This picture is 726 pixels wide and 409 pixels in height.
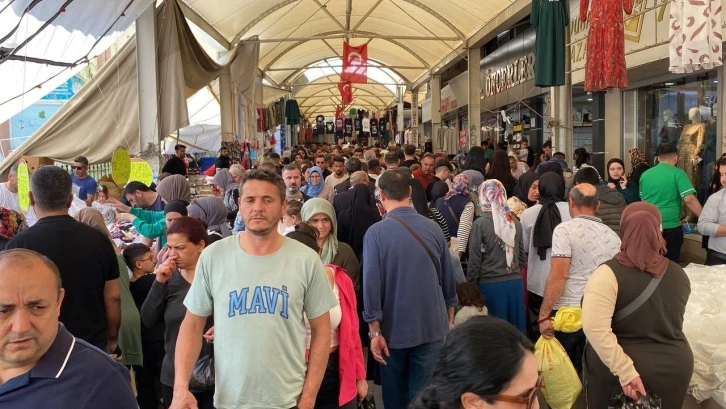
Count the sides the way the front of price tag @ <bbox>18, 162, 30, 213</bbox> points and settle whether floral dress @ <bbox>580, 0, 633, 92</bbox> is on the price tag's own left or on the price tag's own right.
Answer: on the price tag's own left

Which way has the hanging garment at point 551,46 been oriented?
toward the camera

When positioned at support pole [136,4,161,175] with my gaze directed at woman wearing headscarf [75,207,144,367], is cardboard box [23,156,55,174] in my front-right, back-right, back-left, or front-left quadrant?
front-right

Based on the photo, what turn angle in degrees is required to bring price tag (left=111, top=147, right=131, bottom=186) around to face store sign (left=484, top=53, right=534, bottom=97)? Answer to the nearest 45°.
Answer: approximately 135° to its left

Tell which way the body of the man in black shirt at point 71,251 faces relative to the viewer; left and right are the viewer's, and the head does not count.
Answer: facing away from the viewer

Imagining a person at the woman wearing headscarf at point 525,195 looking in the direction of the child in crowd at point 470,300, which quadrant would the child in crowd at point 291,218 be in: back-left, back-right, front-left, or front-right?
front-right

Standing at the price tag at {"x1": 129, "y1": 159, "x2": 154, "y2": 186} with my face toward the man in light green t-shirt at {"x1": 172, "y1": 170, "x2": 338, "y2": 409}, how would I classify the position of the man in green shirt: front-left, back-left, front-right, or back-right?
front-left

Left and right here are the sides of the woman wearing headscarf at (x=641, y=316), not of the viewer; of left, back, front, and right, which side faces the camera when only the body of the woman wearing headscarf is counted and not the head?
back

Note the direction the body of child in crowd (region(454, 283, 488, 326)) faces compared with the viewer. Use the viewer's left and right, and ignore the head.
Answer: facing away from the viewer

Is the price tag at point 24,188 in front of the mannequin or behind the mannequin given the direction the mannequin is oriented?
in front

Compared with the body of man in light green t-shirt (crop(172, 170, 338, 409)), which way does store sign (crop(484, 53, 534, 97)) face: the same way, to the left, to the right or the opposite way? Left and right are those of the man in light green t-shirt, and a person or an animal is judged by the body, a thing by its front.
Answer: to the right

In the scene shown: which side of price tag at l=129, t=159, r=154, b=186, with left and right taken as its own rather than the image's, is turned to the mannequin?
left

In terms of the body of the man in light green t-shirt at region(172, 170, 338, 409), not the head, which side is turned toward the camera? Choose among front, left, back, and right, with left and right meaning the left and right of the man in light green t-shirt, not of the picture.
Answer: front

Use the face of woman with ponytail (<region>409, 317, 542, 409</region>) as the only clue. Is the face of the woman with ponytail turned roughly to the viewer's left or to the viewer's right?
to the viewer's right
